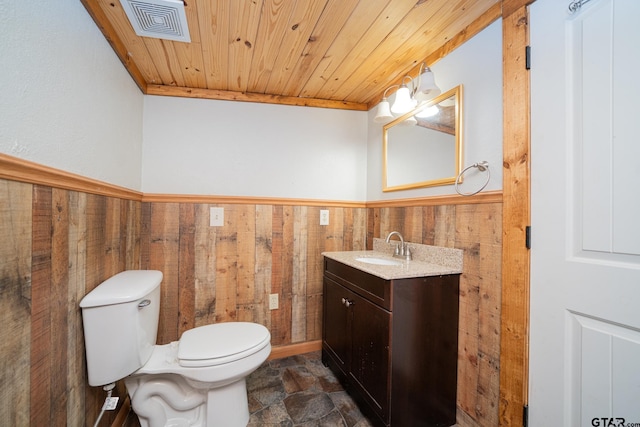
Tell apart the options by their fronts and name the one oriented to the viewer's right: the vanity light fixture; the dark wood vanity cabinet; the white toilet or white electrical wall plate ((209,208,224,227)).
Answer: the white toilet

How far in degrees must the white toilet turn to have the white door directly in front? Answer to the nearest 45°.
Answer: approximately 45° to its right

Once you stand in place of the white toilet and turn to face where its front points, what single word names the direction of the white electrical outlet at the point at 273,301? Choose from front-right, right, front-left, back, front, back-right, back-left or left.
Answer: front-left

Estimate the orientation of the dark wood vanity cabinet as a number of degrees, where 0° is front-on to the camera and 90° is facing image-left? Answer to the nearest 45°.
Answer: approximately 45°

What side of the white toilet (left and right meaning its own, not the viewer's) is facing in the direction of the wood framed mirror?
front

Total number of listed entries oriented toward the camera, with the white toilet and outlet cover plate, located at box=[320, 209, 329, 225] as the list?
1

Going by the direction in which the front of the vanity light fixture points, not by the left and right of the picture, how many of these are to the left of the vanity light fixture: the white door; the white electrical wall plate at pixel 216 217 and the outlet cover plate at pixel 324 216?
1

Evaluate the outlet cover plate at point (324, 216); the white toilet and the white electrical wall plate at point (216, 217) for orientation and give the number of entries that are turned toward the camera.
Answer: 2

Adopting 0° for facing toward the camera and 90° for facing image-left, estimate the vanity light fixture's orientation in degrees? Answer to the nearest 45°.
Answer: approximately 45°
